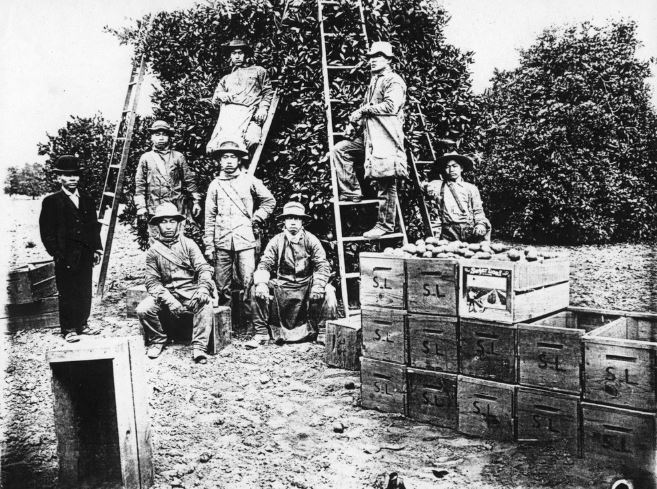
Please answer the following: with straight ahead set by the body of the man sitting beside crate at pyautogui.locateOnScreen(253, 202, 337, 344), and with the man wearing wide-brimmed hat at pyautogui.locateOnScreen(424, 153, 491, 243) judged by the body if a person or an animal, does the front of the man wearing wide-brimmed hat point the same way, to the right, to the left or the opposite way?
the same way

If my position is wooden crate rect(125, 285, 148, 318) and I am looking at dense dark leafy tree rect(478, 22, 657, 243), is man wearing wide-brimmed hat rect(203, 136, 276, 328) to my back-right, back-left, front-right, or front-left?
front-right

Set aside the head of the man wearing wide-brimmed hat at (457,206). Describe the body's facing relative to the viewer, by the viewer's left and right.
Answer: facing the viewer

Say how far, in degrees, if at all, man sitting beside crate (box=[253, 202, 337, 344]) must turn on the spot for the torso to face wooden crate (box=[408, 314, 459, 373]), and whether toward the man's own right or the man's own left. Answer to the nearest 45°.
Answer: approximately 45° to the man's own left

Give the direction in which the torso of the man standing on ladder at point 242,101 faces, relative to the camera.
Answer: toward the camera

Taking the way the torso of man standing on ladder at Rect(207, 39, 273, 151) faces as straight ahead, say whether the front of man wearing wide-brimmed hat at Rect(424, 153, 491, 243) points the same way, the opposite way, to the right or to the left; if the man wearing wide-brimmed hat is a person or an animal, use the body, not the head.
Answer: the same way

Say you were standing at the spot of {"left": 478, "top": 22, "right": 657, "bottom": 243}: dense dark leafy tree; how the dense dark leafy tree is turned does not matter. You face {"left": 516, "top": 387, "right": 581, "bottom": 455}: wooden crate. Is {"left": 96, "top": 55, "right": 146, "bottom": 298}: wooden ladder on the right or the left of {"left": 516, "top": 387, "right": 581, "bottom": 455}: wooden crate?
right

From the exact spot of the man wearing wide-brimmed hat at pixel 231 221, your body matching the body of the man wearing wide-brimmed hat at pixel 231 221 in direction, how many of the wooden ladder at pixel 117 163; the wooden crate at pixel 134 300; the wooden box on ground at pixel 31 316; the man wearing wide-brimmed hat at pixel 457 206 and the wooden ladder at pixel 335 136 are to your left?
2

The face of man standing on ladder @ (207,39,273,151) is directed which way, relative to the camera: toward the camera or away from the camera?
toward the camera

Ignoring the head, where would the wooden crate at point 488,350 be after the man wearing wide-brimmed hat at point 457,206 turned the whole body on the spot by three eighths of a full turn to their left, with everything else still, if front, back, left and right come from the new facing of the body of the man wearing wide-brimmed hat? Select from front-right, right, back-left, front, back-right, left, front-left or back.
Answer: back-right

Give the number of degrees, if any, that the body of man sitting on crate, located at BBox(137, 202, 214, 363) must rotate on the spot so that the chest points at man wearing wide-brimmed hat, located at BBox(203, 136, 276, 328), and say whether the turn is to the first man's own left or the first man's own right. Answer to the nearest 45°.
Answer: approximately 135° to the first man's own left

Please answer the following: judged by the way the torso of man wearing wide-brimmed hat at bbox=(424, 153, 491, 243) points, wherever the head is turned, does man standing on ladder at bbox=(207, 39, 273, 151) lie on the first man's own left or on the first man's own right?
on the first man's own right

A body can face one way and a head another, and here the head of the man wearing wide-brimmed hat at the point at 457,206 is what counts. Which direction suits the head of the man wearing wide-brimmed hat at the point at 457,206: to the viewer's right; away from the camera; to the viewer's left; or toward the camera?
toward the camera

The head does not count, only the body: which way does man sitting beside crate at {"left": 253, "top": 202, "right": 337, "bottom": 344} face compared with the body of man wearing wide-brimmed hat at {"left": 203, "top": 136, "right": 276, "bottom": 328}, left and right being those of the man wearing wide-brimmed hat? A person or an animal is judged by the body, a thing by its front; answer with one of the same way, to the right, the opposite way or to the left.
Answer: the same way

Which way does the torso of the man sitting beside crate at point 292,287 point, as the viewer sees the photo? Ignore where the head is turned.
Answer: toward the camera

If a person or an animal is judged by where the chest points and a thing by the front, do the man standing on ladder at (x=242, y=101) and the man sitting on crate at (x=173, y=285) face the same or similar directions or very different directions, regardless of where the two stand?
same or similar directions
